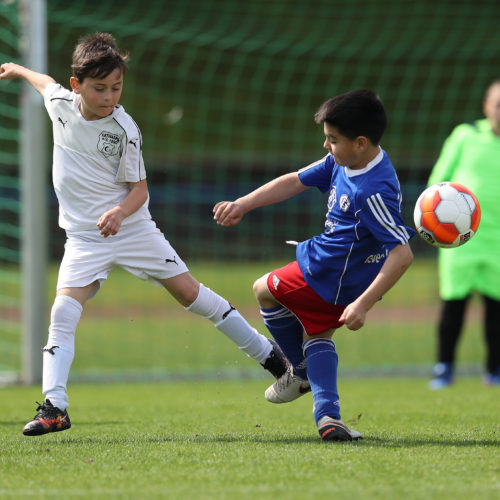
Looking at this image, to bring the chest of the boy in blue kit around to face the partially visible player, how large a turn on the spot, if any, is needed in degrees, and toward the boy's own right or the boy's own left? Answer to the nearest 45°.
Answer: approximately 135° to the boy's own right

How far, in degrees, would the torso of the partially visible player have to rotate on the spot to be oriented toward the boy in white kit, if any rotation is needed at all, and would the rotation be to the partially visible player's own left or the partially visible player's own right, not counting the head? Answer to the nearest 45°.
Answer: approximately 45° to the partially visible player's own right

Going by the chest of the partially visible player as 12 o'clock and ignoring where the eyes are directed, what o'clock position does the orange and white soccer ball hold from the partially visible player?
The orange and white soccer ball is roughly at 12 o'clock from the partially visible player.

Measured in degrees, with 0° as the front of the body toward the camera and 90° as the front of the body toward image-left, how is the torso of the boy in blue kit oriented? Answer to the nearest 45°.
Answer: approximately 45°

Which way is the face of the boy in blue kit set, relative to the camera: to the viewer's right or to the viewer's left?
to the viewer's left

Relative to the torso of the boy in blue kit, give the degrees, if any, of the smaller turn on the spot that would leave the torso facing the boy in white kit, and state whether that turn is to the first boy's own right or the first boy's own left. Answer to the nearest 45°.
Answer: approximately 45° to the first boy's own right

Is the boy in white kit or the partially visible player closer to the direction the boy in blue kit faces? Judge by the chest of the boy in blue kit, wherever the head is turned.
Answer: the boy in white kit

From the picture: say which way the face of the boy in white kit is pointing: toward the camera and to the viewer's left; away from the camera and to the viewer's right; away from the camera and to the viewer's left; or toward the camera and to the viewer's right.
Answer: toward the camera and to the viewer's right

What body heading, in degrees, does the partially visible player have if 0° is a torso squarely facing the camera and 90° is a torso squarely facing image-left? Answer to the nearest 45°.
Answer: approximately 0°
